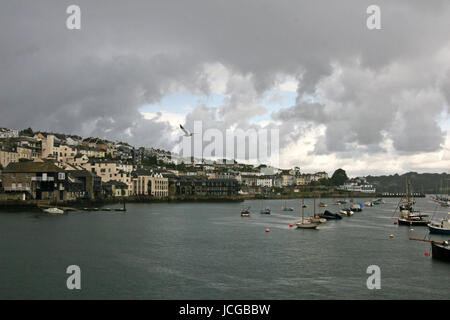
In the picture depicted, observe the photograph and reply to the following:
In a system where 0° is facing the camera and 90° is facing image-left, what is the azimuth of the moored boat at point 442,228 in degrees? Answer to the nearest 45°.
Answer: approximately 90°

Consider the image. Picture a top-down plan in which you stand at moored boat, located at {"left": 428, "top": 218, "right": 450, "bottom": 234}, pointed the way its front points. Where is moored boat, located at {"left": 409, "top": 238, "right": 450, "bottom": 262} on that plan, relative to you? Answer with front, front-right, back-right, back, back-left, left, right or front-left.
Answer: left
